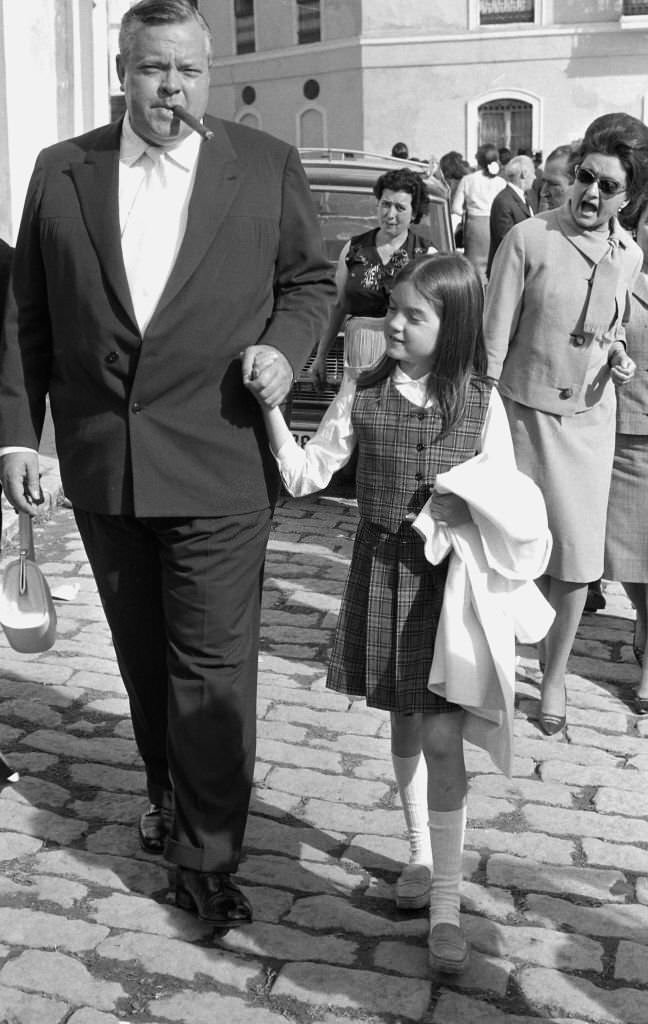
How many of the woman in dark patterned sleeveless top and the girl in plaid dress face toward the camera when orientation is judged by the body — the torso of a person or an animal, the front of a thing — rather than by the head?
2

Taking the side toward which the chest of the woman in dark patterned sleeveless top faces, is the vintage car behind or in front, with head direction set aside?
behind

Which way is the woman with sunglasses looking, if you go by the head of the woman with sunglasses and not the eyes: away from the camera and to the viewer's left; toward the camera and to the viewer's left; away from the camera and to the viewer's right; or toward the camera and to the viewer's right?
toward the camera and to the viewer's left

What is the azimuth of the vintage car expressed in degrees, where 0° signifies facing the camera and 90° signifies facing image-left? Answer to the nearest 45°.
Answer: approximately 45°

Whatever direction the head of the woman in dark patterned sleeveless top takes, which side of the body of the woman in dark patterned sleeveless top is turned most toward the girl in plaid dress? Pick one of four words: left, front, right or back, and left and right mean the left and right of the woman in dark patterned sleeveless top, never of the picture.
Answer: front

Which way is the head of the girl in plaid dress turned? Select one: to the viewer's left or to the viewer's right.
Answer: to the viewer's left

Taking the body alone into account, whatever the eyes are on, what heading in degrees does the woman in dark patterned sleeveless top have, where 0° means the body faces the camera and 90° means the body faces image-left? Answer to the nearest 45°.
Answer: approximately 0°

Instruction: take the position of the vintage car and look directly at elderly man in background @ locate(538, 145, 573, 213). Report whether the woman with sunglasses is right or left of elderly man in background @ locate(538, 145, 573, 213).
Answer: right

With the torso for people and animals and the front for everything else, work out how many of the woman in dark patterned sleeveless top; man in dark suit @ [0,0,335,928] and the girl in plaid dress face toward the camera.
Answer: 3

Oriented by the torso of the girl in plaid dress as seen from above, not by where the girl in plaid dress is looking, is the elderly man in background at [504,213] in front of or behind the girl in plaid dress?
behind
